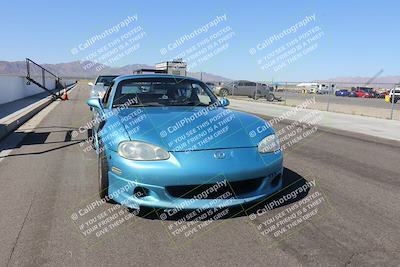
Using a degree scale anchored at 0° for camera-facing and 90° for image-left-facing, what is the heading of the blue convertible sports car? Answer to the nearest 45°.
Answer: approximately 315°

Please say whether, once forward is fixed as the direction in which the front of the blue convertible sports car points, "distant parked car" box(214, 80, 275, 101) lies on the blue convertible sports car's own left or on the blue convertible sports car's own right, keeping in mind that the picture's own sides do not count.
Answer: on the blue convertible sports car's own left

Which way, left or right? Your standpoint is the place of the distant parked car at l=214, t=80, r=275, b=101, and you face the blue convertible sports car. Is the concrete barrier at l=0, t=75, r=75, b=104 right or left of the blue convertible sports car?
right

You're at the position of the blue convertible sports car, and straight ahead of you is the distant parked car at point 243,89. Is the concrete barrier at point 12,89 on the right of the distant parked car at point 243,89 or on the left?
left

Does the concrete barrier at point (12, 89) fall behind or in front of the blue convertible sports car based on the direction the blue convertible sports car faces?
behind
